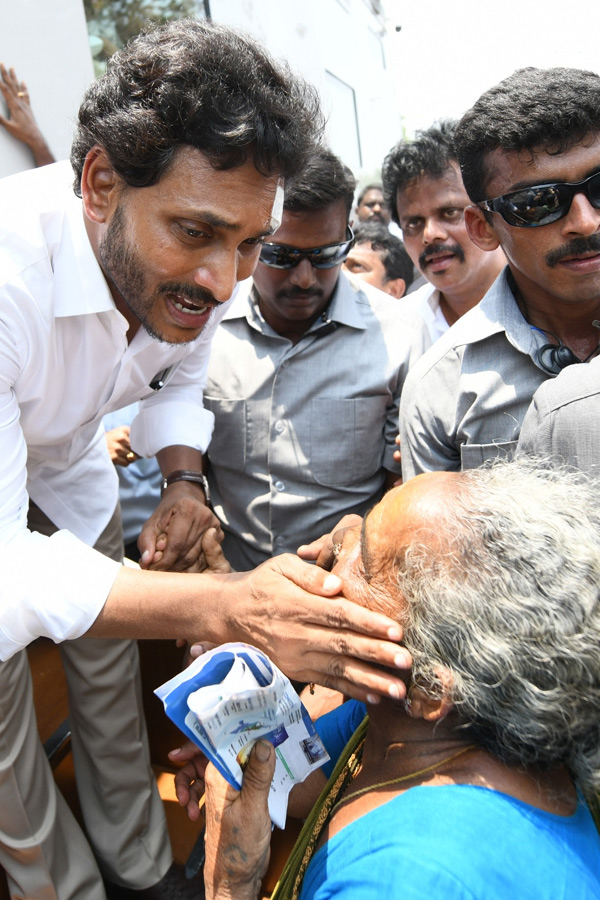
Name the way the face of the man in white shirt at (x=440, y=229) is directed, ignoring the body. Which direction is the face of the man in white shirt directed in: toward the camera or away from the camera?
toward the camera

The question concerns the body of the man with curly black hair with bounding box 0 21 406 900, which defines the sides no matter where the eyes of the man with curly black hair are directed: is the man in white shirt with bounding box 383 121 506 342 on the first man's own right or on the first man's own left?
on the first man's own left

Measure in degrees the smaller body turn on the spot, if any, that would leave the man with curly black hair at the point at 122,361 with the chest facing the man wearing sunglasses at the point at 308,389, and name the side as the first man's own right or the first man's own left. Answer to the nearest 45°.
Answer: approximately 90° to the first man's own left

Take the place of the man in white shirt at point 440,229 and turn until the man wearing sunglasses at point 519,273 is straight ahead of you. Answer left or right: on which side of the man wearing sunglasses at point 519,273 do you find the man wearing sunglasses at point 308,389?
right

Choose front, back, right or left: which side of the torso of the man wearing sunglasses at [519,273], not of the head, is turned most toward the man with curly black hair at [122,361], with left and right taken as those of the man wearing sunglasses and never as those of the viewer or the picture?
right

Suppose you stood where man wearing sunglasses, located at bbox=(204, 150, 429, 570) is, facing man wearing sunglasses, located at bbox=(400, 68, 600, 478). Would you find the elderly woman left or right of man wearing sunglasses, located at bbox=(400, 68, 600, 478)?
right

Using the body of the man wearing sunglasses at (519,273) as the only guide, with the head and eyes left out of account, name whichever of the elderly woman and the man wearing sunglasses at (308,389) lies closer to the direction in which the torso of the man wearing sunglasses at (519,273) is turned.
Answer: the elderly woman

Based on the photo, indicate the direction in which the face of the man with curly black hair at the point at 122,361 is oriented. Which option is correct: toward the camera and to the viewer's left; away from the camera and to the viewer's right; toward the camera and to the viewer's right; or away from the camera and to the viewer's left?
toward the camera and to the viewer's right

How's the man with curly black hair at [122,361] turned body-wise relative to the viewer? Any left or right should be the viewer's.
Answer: facing the viewer and to the right of the viewer

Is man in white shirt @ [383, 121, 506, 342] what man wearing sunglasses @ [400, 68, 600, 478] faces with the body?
no
